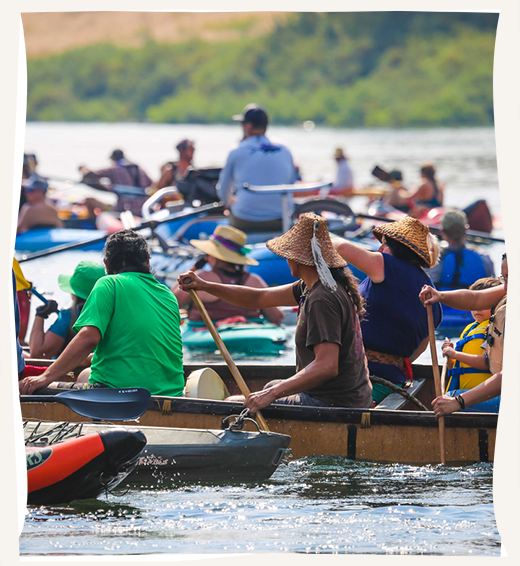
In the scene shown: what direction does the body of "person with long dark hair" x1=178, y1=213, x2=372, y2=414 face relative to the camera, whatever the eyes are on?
to the viewer's left

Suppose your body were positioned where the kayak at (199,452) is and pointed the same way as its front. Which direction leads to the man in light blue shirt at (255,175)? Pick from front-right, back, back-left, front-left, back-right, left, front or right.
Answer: left

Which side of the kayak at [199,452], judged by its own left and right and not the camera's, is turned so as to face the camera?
right

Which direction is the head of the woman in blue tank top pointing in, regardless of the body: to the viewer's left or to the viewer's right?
to the viewer's left

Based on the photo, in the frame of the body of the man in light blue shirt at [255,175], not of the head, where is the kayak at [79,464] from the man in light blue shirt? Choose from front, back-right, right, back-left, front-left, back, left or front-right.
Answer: back-left

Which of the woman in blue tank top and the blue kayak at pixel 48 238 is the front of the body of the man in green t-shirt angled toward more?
the blue kayak

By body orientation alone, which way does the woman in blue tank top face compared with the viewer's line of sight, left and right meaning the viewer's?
facing away from the viewer and to the left of the viewer

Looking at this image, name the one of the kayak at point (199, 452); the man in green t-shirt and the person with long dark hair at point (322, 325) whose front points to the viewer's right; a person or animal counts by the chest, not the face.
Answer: the kayak
